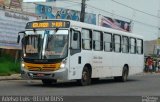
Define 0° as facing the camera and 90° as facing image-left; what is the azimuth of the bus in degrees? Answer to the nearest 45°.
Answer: approximately 45°

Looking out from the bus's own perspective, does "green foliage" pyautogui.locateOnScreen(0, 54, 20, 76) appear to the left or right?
on its right
